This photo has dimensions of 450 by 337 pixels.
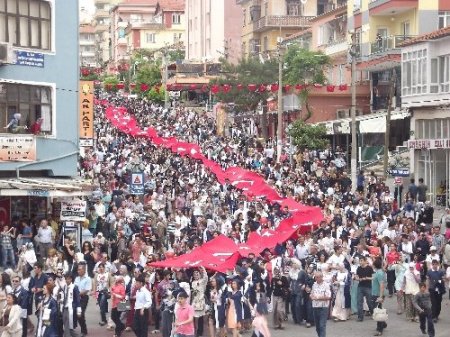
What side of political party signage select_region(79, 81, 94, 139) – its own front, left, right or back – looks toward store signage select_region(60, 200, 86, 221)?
front

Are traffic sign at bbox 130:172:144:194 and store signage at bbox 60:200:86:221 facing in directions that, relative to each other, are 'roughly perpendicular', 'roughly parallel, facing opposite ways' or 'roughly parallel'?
roughly parallel

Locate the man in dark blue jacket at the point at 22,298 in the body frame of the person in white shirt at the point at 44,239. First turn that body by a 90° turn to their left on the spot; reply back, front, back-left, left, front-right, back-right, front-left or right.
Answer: right

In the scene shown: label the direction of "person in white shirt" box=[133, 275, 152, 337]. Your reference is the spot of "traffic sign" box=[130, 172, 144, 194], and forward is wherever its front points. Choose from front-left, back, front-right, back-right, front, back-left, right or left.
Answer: front

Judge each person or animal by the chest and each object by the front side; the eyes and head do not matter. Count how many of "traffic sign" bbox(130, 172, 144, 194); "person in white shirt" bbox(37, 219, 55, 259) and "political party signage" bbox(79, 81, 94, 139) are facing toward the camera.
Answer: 3

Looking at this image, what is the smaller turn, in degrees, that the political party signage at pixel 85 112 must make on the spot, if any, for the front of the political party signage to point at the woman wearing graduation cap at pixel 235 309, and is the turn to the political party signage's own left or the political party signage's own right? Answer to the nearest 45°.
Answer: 0° — it already faces them

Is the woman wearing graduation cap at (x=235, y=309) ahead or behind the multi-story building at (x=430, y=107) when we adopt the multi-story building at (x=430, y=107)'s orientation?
ahead

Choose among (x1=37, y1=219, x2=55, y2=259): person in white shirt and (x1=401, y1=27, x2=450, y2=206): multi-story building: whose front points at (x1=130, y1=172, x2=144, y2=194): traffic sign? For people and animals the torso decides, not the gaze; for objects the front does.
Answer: the multi-story building

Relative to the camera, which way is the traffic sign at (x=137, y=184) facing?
toward the camera

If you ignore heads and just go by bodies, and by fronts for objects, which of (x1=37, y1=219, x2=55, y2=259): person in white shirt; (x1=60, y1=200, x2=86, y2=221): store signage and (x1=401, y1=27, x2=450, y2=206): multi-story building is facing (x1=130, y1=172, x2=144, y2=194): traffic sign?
the multi-story building

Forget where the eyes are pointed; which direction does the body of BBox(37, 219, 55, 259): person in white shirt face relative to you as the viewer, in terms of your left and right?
facing the viewer

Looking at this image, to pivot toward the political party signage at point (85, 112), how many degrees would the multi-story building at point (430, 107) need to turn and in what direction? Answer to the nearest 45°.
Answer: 0° — it already faces it

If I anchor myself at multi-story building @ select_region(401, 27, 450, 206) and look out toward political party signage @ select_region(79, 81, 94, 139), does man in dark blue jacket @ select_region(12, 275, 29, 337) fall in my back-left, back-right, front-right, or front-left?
front-left

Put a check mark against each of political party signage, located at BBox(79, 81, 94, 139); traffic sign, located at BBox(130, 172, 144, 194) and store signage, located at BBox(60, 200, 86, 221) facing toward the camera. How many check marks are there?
3

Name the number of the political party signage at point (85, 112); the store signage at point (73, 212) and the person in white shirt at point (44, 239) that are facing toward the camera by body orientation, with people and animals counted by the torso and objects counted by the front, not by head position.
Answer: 3
